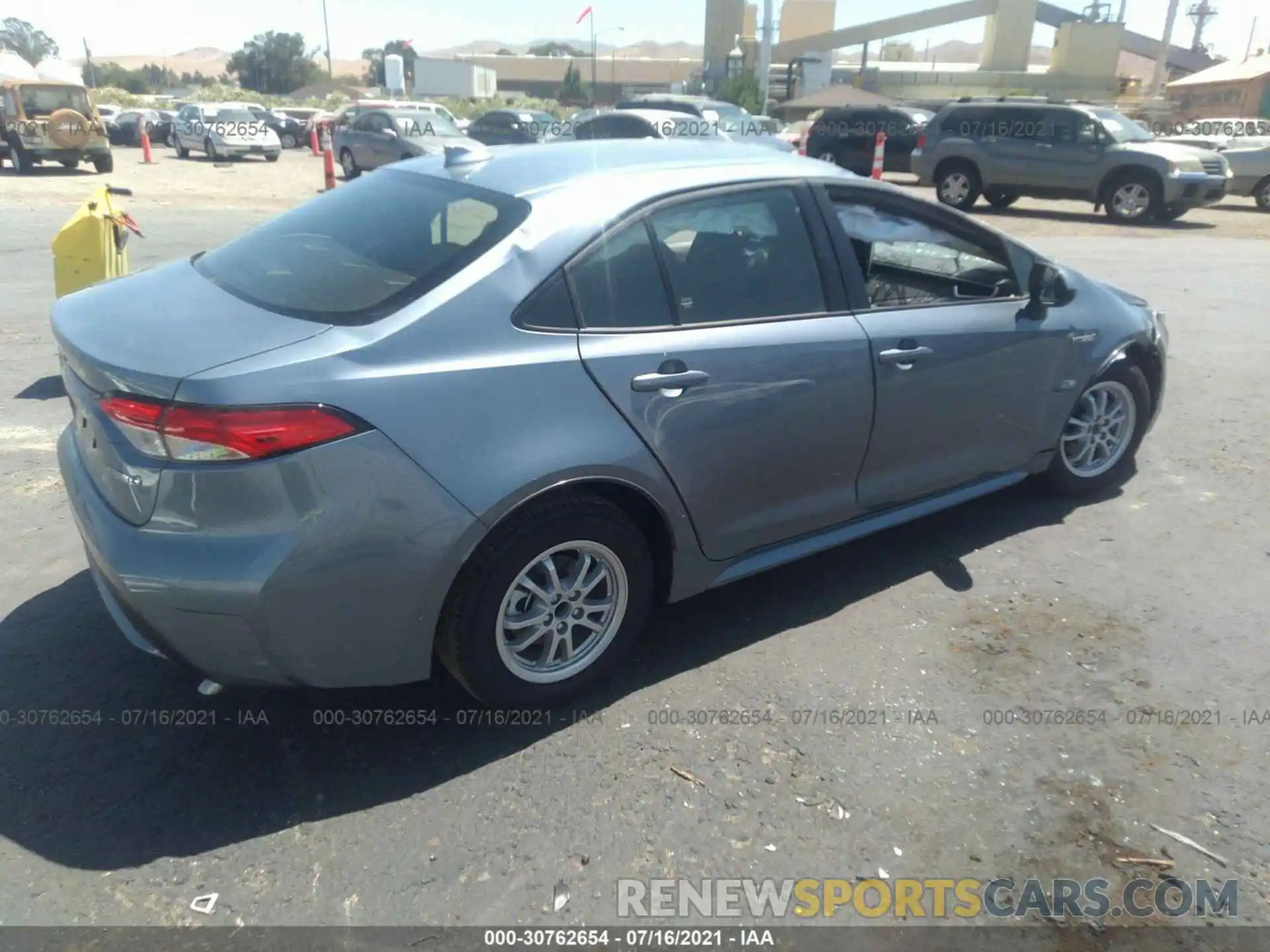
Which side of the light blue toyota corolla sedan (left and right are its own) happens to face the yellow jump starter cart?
left

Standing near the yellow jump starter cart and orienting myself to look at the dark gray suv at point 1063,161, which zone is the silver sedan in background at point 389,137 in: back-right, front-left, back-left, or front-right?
front-left

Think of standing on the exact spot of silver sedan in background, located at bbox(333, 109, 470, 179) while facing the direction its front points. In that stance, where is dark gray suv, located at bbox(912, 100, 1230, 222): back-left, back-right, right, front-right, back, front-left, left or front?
front

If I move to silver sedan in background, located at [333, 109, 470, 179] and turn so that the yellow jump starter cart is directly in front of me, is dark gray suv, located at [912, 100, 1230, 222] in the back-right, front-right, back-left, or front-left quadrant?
front-left

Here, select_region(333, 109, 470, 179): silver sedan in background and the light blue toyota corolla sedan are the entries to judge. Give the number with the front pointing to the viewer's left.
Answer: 0

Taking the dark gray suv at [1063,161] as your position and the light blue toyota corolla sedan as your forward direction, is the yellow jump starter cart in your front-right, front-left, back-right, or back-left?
front-right

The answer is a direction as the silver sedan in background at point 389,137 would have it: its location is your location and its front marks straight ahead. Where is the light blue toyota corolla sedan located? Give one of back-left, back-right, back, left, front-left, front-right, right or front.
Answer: front-right

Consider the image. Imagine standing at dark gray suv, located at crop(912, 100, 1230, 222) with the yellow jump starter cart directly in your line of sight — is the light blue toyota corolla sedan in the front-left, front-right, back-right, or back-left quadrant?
front-left

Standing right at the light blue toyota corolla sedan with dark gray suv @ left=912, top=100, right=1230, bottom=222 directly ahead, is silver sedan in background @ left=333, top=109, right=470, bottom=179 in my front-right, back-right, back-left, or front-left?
front-left

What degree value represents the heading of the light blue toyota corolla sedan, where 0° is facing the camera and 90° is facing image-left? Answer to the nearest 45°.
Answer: approximately 225°

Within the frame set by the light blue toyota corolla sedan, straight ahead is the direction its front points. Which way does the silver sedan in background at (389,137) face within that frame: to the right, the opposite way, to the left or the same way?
to the right
